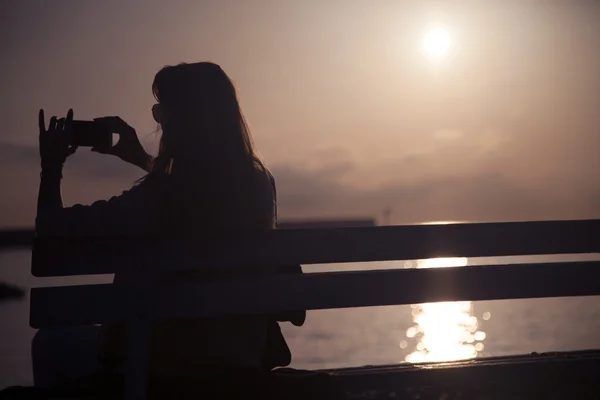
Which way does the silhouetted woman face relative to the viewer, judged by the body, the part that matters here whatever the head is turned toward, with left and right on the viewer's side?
facing away from the viewer and to the left of the viewer

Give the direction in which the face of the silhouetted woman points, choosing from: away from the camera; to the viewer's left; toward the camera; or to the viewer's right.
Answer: to the viewer's left
